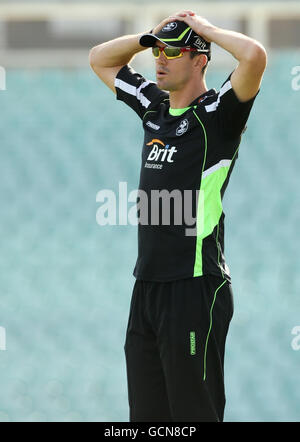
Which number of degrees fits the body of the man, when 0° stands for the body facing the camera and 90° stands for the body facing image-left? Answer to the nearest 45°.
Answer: approximately 45°
